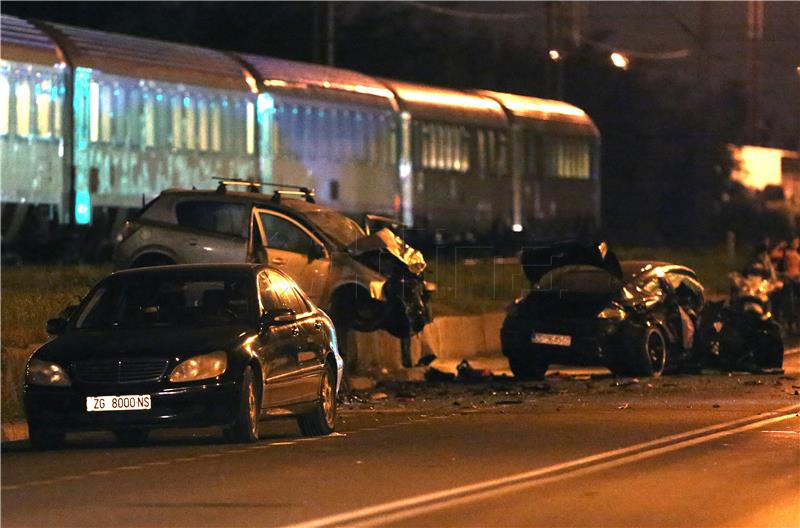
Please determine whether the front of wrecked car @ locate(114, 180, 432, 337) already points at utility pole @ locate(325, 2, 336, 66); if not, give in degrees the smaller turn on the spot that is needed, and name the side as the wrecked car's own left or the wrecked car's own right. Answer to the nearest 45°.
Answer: approximately 135° to the wrecked car's own left

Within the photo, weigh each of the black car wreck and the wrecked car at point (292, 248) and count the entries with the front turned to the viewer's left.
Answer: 0

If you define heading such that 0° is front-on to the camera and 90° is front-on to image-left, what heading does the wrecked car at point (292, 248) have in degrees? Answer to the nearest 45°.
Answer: approximately 315°

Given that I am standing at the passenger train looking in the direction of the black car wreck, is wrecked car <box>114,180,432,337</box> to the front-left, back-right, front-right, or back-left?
front-right

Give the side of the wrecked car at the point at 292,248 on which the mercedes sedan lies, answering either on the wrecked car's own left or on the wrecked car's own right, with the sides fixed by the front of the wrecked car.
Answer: on the wrecked car's own right

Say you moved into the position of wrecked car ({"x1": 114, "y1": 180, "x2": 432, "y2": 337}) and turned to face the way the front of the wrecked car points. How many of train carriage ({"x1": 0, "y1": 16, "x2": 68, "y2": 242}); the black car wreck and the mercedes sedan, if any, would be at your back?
1

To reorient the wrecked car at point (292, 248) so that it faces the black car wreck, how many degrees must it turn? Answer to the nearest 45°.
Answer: approximately 45° to its left

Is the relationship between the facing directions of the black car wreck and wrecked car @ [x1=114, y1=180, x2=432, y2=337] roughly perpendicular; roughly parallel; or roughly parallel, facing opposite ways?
roughly perpendicular
